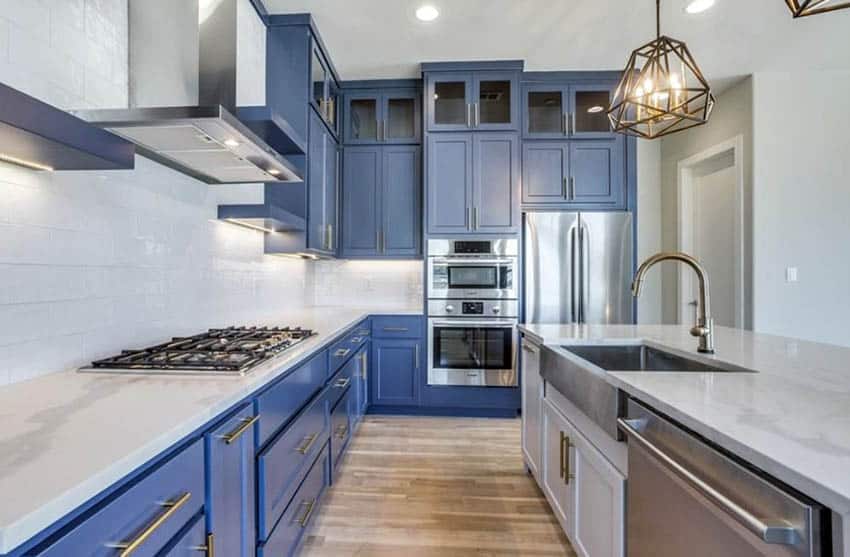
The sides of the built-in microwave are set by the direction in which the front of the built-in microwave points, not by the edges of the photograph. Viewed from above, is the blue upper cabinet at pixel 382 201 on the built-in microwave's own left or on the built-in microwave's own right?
on the built-in microwave's own right

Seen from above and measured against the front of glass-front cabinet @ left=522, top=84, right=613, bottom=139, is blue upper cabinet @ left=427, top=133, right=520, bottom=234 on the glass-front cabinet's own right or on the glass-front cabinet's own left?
on the glass-front cabinet's own right

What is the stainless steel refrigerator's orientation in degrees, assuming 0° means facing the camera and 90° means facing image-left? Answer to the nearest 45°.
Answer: approximately 0°

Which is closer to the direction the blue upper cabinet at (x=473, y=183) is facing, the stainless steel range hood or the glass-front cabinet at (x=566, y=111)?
the stainless steel range hood

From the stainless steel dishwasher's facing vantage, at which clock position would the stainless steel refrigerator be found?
The stainless steel refrigerator is roughly at 4 o'clock from the stainless steel dishwasher.

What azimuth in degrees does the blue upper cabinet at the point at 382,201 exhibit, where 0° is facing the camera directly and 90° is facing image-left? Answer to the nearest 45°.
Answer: approximately 0°
